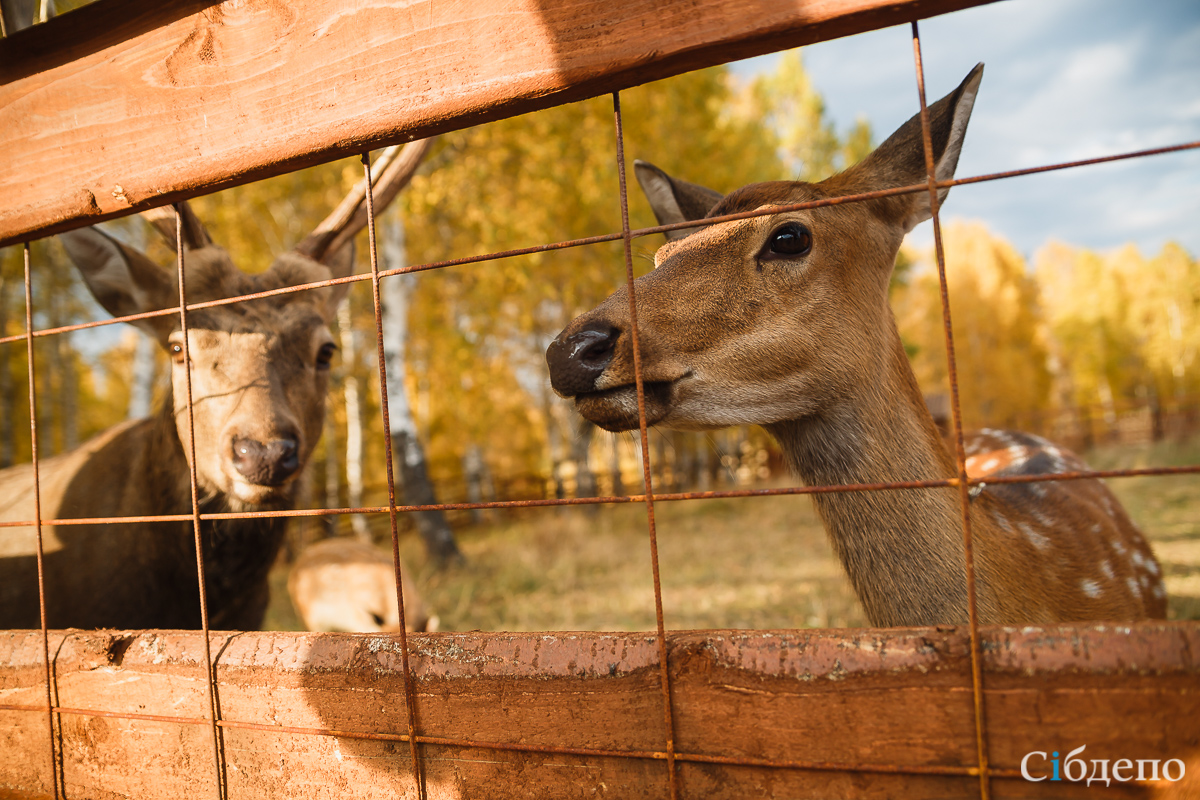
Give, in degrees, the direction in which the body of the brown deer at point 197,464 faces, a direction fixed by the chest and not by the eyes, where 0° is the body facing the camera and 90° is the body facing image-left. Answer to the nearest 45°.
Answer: approximately 315°

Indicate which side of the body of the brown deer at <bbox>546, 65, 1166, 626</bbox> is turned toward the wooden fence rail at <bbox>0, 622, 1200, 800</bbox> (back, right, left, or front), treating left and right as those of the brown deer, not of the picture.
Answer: front

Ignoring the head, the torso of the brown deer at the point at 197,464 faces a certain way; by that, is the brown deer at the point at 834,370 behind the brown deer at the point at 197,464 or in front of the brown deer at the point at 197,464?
in front

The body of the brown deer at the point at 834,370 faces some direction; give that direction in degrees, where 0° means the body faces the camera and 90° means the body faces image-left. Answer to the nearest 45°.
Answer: approximately 45°

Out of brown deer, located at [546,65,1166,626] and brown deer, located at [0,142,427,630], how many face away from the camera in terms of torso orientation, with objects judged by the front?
0

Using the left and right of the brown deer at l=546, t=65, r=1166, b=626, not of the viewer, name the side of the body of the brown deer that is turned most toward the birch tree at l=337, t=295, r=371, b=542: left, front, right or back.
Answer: right

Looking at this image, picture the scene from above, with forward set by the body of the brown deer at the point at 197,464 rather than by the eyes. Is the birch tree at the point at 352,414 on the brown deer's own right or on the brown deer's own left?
on the brown deer's own left

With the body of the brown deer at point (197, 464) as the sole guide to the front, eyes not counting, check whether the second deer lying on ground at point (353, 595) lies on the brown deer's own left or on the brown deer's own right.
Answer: on the brown deer's own left

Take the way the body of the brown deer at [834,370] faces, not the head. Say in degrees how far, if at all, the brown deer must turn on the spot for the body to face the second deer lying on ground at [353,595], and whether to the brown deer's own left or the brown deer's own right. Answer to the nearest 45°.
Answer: approximately 90° to the brown deer's own right
